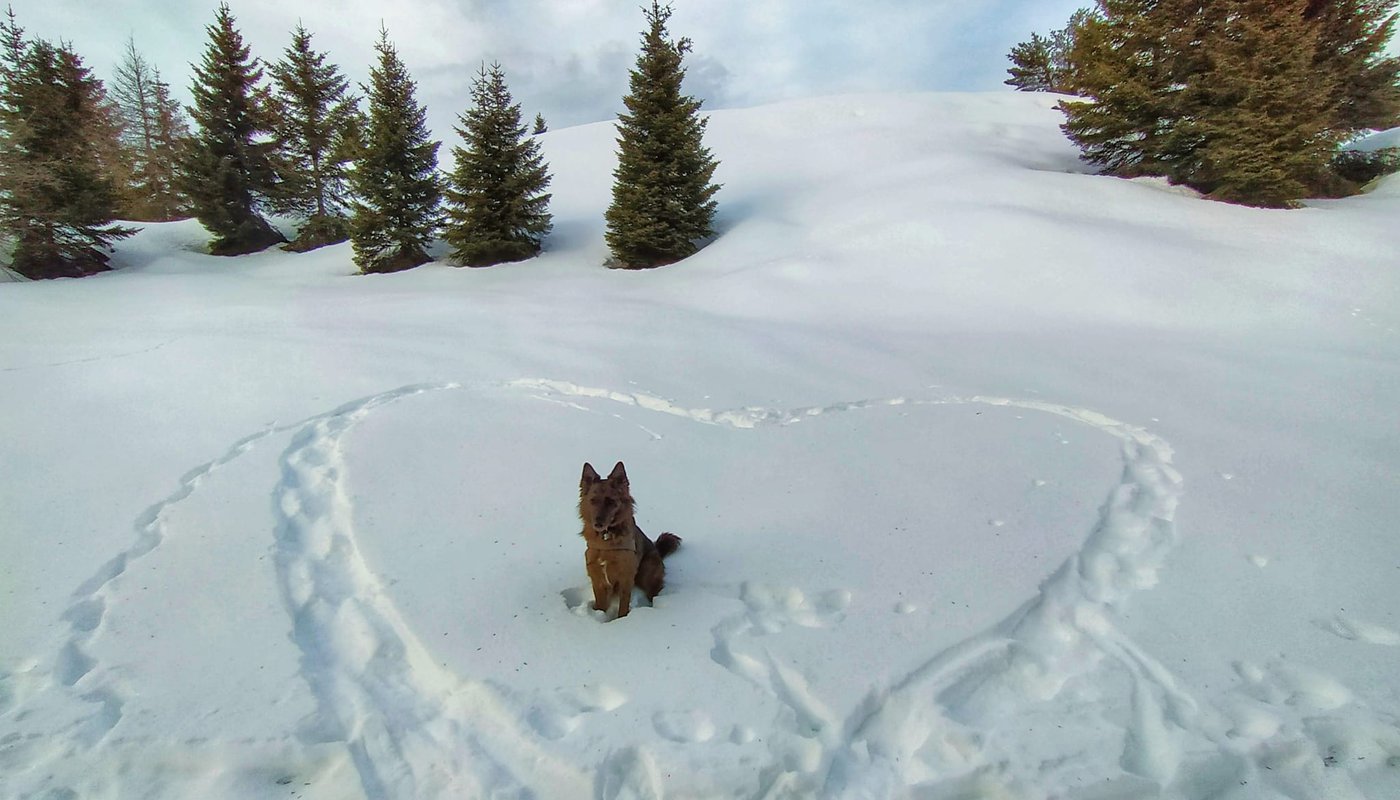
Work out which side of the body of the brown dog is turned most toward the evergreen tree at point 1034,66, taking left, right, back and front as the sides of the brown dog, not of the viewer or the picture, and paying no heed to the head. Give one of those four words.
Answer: back

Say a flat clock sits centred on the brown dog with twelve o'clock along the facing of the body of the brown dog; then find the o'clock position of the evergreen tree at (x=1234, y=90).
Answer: The evergreen tree is roughly at 6 o'clock from the brown dog.

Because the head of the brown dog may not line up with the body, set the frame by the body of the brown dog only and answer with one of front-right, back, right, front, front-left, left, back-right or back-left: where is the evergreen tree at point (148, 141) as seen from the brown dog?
right

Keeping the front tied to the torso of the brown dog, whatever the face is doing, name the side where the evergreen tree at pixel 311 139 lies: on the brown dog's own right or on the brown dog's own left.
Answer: on the brown dog's own right

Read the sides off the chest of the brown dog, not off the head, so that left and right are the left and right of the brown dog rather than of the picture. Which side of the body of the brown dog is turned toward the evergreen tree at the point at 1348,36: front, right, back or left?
back

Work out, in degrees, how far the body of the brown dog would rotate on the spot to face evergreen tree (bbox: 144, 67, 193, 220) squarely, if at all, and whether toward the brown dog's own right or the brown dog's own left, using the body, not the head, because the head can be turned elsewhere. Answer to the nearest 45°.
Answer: approximately 90° to the brown dog's own right

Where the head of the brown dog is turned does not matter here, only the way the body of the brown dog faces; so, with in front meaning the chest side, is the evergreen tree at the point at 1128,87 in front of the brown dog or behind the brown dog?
behind

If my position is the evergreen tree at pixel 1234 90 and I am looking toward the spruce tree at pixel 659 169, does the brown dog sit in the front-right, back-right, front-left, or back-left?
front-left

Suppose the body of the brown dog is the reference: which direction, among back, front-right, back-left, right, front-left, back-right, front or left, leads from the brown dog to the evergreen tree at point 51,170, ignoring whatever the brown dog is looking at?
right

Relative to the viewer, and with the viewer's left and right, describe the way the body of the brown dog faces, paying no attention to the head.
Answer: facing the viewer and to the left of the viewer
